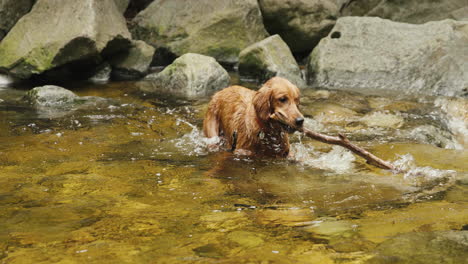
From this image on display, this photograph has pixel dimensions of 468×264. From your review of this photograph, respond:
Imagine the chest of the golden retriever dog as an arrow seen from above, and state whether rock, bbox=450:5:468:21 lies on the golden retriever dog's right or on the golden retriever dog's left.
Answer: on the golden retriever dog's left

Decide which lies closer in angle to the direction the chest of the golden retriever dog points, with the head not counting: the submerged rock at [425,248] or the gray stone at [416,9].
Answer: the submerged rock

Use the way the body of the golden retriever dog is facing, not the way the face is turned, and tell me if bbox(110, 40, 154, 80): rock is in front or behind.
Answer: behind

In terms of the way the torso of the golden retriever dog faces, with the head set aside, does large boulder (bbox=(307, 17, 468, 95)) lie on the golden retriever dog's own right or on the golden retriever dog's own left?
on the golden retriever dog's own left

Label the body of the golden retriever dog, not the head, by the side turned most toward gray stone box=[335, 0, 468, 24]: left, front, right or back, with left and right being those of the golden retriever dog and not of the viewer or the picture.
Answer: left

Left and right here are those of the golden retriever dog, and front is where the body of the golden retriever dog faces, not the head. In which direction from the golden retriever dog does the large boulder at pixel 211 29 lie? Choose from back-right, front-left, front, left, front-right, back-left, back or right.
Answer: back-left

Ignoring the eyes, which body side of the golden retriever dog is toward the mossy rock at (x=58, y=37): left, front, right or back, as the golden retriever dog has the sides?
back

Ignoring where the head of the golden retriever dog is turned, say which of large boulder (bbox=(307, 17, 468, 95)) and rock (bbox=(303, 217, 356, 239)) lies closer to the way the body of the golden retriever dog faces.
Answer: the rock

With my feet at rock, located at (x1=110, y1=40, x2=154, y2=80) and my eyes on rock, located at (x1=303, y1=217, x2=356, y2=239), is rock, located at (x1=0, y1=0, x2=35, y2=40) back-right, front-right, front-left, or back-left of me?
back-right

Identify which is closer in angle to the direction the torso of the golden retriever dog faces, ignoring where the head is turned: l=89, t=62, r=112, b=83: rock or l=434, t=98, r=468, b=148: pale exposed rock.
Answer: the pale exposed rock

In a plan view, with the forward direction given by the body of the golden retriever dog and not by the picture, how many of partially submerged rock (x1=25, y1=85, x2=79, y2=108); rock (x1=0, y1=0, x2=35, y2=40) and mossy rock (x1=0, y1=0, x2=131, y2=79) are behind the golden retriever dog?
3

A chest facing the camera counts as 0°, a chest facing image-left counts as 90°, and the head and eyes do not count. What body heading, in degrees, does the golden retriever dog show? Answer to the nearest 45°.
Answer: approximately 315°

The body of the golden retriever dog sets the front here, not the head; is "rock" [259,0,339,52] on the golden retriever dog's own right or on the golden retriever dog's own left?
on the golden retriever dog's own left
